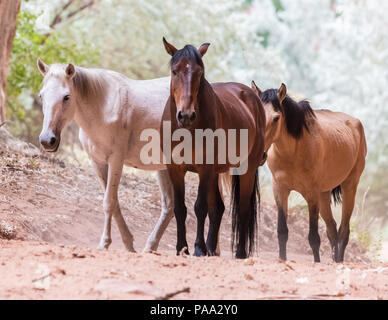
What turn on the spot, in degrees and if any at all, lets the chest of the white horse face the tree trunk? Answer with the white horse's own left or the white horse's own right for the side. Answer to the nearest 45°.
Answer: approximately 90° to the white horse's own right

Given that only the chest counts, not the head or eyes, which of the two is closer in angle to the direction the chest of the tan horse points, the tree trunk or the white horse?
the white horse

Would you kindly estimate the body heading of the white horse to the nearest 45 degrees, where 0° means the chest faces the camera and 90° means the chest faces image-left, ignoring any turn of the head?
approximately 45°

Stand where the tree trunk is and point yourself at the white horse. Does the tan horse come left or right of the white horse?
left

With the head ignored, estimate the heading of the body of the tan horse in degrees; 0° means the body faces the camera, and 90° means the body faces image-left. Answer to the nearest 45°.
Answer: approximately 45°

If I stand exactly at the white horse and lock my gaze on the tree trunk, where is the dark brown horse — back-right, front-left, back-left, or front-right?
back-right

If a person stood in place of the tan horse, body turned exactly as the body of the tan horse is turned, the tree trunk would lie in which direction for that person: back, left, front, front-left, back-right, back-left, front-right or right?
front-right

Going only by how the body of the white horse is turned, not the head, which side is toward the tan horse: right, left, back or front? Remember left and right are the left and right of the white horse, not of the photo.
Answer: back
